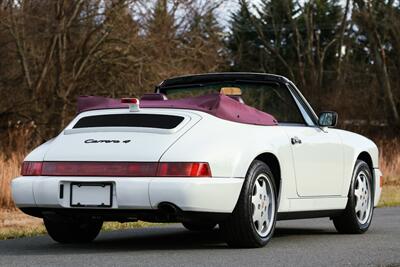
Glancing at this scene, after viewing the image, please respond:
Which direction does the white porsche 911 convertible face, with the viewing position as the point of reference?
facing away from the viewer and to the right of the viewer

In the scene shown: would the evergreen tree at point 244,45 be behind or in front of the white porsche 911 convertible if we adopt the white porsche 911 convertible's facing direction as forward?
in front
